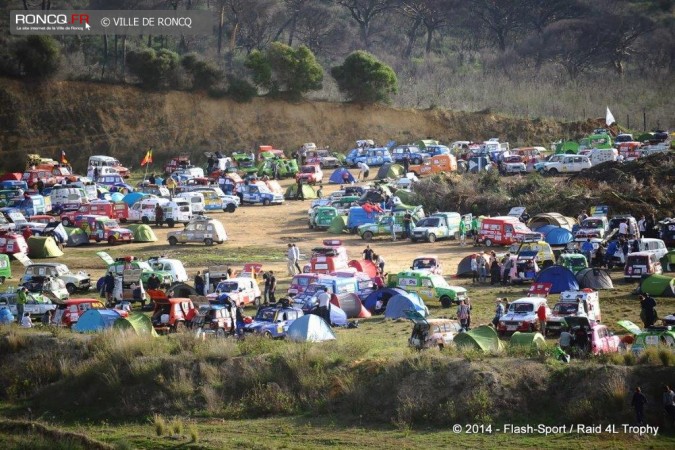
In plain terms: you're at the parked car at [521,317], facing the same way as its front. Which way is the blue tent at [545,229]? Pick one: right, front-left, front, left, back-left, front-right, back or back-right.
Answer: back-right

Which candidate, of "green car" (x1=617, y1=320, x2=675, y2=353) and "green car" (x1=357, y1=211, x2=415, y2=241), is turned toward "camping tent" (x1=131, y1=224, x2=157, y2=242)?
"green car" (x1=357, y1=211, x2=415, y2=241)

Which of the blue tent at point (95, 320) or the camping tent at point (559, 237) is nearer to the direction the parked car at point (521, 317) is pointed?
the blue tent

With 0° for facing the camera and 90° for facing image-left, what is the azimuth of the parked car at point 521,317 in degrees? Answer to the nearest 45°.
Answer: approximately 45°

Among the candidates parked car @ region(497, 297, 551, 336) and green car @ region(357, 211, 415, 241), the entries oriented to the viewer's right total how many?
0

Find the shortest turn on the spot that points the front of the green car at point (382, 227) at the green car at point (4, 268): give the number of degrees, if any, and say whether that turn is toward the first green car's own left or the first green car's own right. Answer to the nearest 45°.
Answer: approximately 45° to the first green car's own left

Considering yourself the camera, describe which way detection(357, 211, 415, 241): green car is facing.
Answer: facing to the left of the viewer

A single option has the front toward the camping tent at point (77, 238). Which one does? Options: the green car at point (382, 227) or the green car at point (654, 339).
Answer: the green car at point (382, 227)
